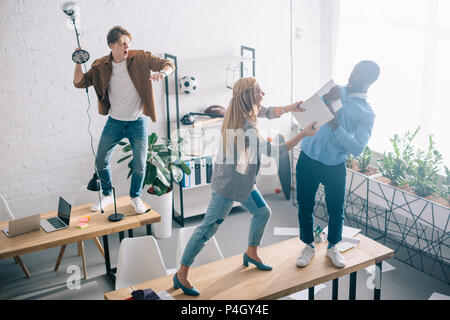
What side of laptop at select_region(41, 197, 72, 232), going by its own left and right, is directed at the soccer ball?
back

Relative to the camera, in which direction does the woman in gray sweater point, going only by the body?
to the viewer's right

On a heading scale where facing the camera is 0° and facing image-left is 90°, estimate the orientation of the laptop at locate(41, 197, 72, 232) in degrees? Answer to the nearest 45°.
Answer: approximately 45°

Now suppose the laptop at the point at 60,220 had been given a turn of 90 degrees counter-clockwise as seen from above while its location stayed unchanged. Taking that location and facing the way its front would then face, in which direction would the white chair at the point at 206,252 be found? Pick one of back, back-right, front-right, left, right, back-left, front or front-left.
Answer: front

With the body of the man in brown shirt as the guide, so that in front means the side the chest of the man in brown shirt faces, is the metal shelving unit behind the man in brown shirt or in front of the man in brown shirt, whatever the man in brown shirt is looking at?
behind

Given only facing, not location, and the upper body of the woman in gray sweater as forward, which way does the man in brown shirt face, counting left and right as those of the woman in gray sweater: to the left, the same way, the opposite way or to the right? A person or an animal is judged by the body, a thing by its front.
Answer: to the right

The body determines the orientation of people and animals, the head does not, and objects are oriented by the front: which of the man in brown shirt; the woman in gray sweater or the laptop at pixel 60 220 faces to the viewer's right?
the woman in gray sweater

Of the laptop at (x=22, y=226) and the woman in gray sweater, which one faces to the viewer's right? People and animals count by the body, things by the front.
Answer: the woman in gray sweater

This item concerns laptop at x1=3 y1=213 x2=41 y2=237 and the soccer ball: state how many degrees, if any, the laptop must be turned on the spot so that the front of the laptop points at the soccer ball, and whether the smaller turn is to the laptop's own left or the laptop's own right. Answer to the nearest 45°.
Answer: approximately 90° to the laptop's own right
